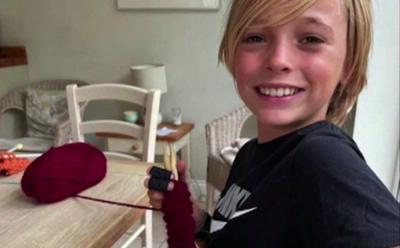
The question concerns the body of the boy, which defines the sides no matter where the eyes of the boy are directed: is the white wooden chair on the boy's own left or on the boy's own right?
on the boy's own right

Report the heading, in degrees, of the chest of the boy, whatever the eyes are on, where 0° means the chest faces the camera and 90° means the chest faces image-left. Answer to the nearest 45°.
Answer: approximately 45°
